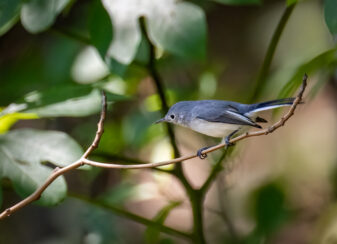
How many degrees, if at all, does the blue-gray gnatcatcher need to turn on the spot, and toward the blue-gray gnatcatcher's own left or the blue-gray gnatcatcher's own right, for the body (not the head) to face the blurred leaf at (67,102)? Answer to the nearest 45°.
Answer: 0° — it already faces it

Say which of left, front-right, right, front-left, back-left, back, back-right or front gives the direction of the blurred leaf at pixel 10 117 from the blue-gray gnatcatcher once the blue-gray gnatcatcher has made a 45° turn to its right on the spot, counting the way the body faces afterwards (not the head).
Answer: front-left

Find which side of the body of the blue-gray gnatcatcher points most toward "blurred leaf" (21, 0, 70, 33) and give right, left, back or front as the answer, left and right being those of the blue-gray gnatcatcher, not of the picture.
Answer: front

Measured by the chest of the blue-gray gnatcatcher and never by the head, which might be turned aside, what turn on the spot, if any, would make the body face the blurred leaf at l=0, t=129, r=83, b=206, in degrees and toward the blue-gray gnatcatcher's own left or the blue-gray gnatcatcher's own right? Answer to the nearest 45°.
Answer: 0° — it already faces it

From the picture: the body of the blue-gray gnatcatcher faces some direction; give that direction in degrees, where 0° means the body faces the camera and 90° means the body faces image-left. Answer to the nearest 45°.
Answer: approximately 90°
